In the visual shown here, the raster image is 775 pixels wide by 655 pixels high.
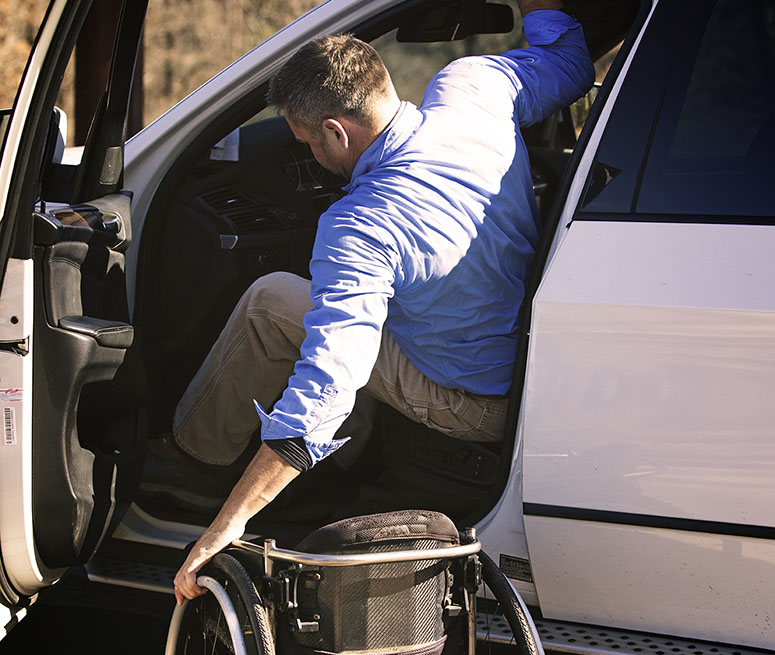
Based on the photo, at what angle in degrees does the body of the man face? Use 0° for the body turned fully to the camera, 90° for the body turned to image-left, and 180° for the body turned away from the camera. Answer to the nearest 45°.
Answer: approximately 135°
